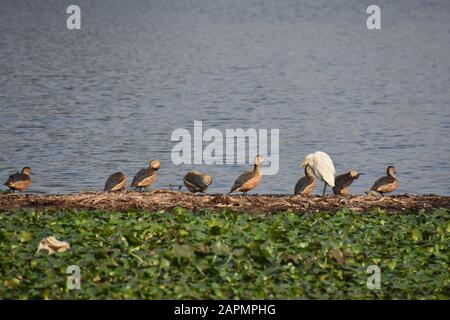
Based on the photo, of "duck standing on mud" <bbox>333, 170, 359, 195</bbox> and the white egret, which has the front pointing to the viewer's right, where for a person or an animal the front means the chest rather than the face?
the duck standing on mud

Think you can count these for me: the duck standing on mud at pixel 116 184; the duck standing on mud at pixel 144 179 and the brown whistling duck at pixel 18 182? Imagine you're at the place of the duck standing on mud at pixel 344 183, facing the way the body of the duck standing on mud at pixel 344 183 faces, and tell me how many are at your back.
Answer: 3

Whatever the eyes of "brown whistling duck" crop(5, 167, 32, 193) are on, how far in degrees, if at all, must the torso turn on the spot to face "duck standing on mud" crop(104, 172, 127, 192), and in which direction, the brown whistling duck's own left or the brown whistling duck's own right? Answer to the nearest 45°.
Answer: approximately 45° to the brown whistling duck's own right

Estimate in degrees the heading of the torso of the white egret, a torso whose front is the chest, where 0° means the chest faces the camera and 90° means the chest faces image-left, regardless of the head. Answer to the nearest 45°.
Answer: approximately 90°

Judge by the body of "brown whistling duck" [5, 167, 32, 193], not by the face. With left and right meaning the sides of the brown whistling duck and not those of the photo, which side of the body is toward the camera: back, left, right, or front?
right

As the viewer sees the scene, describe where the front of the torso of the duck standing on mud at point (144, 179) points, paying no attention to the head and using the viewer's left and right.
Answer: facing to the right of the viewer

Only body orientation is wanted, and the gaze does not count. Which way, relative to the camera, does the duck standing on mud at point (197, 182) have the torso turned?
to the viewer's right

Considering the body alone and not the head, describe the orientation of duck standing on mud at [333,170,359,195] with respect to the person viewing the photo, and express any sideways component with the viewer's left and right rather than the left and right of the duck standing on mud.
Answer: facing to the right of the viewer

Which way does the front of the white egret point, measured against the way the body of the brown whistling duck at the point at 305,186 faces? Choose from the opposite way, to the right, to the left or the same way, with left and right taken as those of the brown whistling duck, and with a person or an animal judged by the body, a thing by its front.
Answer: the opposite way

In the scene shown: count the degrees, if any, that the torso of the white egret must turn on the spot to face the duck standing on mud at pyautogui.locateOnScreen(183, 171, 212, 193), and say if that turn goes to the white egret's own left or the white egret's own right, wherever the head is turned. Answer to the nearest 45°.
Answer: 0° — it already faces it

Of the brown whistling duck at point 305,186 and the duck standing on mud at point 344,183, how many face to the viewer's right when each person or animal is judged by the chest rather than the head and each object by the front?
2
